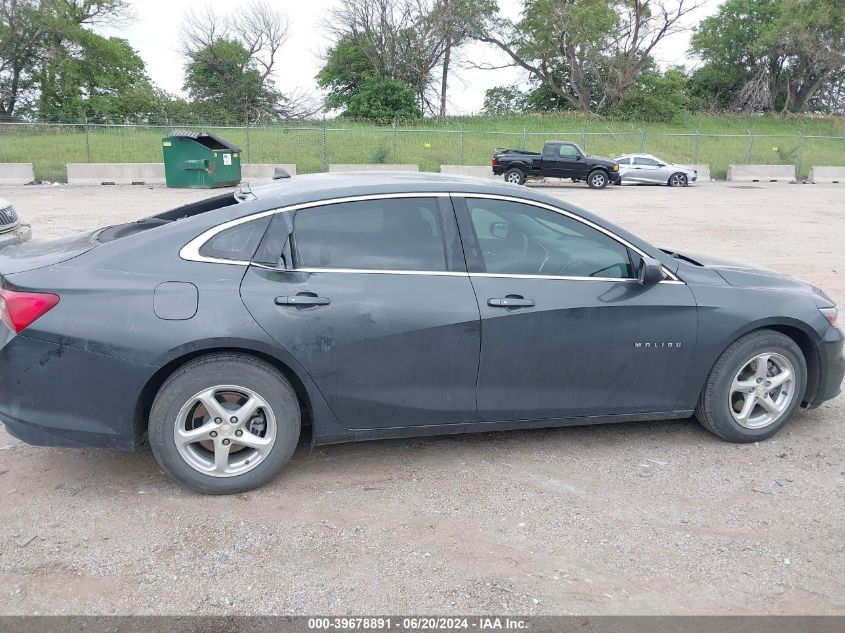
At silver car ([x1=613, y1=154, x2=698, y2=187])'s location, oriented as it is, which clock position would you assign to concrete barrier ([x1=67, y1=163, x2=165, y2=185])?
The concrete barrier is roughly at 5 o'clock from the silver car.

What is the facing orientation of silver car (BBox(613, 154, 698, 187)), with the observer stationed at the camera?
facing to the right of the viewer

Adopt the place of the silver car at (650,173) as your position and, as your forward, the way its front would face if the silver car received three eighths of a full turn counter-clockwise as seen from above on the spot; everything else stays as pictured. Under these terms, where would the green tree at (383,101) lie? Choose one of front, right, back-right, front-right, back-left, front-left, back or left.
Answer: front

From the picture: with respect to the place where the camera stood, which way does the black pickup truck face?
facing to the right of the viewer

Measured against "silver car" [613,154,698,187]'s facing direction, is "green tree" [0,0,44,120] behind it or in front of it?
behind

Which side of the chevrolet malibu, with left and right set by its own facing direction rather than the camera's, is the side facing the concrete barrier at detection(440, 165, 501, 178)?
left

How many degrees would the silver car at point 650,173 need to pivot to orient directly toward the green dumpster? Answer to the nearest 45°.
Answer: approximately 135° to its right

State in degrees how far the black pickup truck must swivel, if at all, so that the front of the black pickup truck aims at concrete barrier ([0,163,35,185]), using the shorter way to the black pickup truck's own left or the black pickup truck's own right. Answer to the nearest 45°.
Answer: approximately 180°

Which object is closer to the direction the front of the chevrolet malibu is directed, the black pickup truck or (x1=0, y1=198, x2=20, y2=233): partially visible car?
the black pickup truck

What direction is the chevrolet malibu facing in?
to the viewer's right

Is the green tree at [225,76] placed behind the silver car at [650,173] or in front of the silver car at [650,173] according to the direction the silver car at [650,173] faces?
behind
